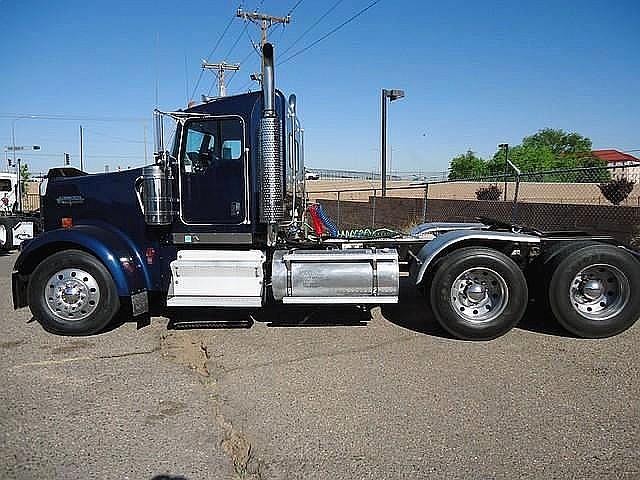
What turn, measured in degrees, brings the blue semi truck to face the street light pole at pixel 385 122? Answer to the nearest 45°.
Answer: approximately 90° to its right

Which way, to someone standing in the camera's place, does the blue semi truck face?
facing to the left of the viewer

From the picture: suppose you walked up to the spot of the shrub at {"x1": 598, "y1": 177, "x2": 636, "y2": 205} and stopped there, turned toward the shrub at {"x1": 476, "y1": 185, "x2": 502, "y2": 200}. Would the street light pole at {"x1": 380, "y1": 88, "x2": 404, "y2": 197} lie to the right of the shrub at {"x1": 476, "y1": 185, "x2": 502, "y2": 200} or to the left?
left

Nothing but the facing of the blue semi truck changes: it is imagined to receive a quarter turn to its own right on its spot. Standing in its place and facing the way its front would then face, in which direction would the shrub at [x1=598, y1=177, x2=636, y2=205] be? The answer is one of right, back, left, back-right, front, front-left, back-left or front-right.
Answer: front-right

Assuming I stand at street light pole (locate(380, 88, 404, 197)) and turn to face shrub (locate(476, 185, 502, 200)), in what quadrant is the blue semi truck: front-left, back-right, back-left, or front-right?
back-right

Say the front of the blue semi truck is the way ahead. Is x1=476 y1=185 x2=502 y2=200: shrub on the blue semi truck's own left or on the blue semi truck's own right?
on the blue semi truck's own right
